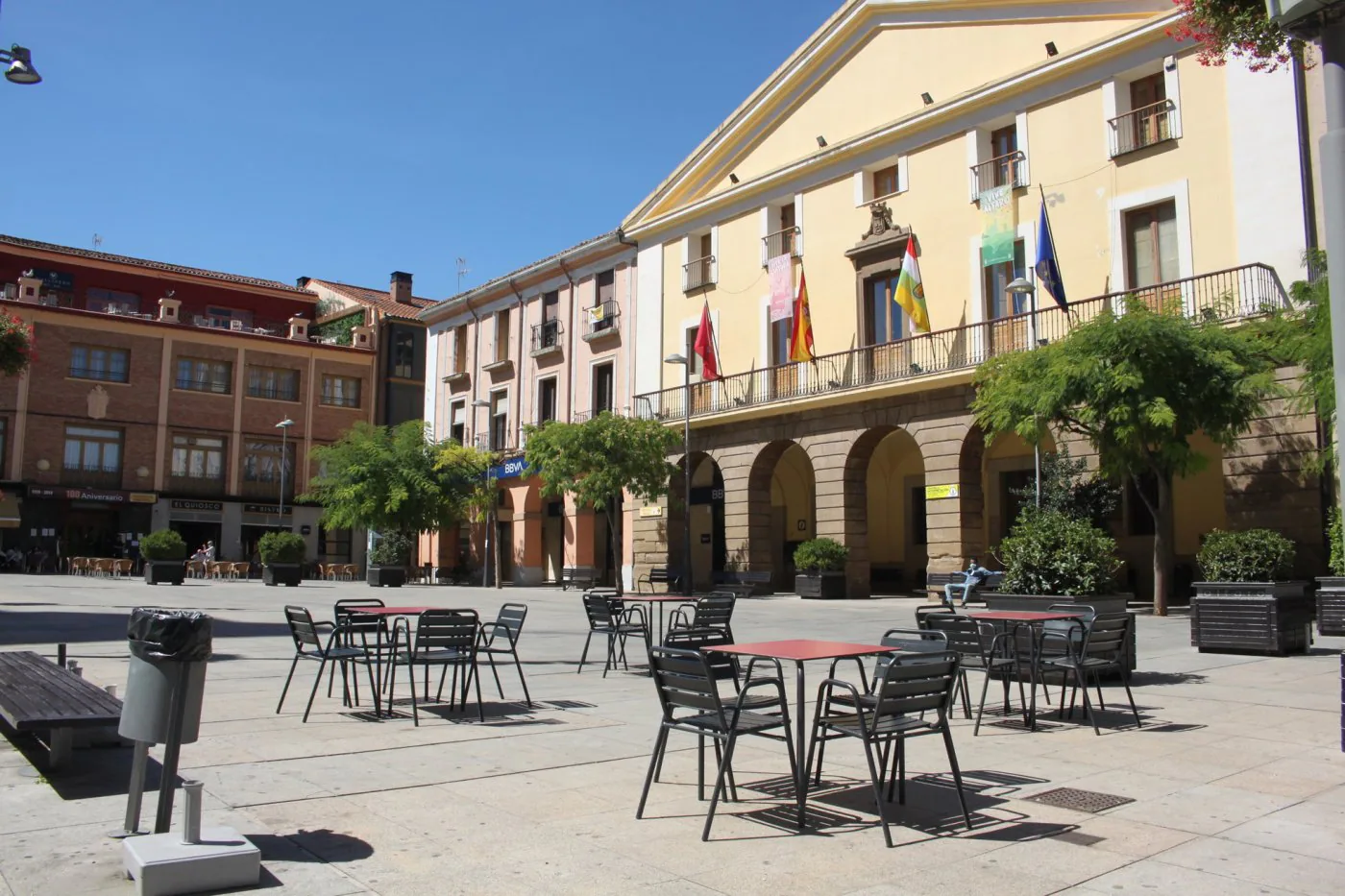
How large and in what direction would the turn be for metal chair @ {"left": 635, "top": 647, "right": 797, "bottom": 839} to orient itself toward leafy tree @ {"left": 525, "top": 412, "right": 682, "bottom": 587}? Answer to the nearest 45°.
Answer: approximately 45° to its left

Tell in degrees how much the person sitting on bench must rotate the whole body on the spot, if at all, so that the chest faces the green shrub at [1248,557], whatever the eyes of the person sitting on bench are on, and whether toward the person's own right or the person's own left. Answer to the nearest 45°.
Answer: approximately 45° to the person's own left

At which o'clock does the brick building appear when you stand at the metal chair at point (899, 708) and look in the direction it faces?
The brick building is roughly at 12 o'clock from the metal chair.

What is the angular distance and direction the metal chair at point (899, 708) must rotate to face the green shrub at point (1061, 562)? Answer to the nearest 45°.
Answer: approximately 45° to its right

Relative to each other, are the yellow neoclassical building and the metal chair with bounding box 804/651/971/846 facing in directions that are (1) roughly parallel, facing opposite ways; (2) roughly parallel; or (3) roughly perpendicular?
roughly perpendicular

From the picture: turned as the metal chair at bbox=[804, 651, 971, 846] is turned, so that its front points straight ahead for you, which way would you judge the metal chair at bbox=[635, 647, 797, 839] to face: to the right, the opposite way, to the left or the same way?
to the right

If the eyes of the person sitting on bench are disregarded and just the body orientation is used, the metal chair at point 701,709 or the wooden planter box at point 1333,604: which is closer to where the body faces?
the metal chair

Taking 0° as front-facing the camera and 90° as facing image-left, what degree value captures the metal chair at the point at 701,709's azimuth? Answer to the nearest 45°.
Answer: approximately 225°

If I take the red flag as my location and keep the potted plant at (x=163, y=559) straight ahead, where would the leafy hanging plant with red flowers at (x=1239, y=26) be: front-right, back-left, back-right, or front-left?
back-left

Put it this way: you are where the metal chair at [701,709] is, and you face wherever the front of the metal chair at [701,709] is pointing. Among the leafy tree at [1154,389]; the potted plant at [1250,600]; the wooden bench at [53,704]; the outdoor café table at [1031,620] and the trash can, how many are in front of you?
3
